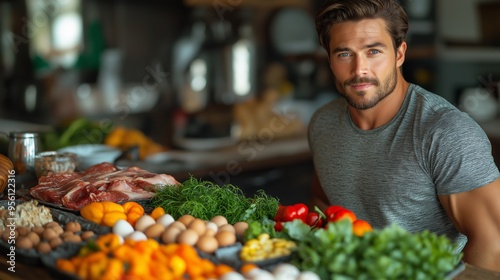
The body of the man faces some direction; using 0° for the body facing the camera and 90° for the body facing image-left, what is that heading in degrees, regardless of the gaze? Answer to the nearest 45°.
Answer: approximately 45°

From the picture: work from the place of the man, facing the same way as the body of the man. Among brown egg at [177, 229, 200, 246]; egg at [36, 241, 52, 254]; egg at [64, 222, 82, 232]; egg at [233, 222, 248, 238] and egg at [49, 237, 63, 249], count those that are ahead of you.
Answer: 5

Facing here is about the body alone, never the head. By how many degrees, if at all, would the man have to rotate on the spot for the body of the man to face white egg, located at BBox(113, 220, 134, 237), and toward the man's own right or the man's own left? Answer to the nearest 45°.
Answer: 0° — they already face it

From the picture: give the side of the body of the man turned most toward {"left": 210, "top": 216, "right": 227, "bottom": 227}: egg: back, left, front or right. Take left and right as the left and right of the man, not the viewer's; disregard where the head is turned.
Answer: front

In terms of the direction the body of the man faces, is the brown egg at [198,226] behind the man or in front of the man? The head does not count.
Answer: in front

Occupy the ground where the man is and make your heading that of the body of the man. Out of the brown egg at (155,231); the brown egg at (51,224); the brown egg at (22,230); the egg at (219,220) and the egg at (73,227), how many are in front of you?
5

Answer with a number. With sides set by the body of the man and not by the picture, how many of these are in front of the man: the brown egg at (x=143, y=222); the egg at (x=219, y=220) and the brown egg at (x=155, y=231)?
3

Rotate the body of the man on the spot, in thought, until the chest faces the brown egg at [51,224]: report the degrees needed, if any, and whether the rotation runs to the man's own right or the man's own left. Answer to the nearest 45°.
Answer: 0° — they already face it

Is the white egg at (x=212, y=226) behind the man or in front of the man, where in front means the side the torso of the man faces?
in front

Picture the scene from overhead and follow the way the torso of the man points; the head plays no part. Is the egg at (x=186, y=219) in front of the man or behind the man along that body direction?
in front

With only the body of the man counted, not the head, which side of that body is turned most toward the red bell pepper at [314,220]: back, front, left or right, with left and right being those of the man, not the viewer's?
front
